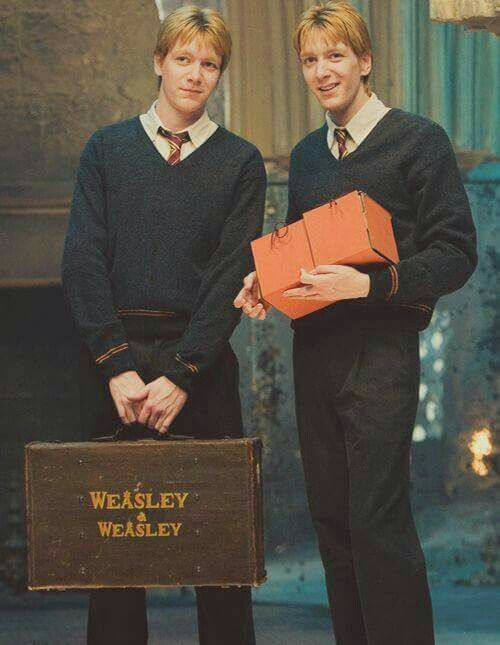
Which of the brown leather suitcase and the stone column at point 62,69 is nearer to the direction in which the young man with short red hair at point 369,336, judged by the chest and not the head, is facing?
the brown leather suitcase

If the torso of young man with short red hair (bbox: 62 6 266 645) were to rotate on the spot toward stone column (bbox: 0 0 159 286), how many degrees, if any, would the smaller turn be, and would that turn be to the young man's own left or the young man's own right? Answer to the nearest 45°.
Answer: approximately 180°

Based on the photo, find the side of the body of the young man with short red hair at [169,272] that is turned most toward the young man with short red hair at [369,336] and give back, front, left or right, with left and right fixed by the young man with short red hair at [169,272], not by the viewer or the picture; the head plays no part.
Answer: left

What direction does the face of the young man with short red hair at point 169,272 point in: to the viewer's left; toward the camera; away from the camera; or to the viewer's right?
toward the camera

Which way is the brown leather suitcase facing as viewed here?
toward the camera

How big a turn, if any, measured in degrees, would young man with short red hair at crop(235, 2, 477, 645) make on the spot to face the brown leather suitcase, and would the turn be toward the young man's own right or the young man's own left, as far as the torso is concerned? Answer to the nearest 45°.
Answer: approximately 45° to the young man's own right

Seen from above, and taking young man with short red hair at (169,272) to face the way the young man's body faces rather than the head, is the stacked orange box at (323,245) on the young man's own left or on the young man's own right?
on the young man's own left

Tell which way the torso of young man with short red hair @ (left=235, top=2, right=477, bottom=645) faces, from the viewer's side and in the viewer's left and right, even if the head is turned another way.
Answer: facing the viewer and to the left of the viewer

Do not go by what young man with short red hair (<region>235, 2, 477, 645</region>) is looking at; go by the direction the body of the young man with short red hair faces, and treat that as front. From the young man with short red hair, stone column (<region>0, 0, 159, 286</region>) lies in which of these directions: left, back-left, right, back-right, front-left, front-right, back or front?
right

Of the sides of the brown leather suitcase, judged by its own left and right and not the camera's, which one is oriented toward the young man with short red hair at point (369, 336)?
left

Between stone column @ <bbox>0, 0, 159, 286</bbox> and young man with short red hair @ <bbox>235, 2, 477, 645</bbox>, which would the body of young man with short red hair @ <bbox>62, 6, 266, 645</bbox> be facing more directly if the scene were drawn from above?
the young man with short red hair
